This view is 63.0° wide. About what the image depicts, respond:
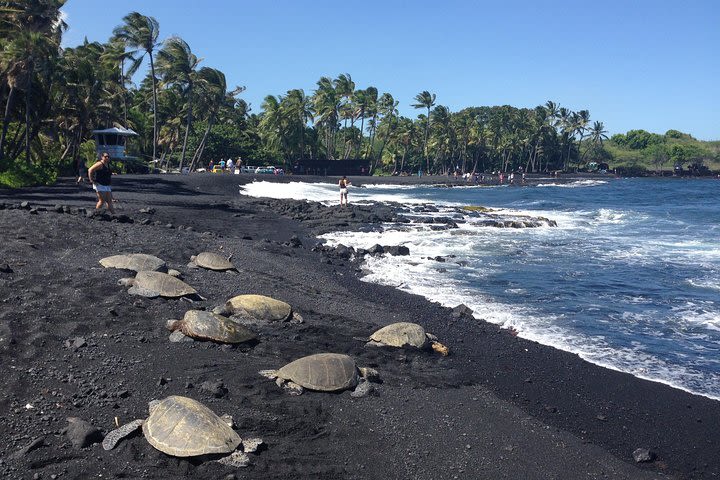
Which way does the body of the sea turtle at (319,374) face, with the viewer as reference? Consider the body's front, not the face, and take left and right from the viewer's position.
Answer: facing to the right of the viewer

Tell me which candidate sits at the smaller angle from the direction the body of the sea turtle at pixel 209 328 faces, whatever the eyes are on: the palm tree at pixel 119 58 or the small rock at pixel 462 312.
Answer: the palm tree

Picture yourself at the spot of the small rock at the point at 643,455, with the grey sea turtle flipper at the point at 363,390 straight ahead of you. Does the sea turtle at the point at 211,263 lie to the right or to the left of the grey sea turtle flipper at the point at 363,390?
right

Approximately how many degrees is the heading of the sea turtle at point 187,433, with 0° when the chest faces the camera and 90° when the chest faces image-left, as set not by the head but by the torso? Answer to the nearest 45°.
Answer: approximately 135°

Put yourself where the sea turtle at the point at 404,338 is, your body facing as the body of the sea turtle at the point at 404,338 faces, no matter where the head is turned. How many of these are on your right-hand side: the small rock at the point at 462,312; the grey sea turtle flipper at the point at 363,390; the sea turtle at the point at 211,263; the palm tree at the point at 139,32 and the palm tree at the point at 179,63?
1

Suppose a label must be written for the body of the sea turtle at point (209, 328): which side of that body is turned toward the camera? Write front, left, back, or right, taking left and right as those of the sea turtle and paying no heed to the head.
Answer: left

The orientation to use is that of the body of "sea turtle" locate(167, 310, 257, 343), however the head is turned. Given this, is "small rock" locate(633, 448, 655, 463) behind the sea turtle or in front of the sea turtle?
behind

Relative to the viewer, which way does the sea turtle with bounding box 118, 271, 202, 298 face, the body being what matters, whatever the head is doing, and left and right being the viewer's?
facing to the left of the viewer

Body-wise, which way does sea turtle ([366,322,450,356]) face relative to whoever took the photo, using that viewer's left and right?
facing to the right of the viewer

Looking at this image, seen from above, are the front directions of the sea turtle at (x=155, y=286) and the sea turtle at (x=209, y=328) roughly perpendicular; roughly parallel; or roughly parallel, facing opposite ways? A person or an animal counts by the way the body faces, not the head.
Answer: roughly parallel

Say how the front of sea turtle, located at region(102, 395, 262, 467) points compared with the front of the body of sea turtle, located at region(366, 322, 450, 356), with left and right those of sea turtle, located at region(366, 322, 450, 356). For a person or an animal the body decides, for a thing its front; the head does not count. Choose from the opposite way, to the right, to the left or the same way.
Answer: the opposite way

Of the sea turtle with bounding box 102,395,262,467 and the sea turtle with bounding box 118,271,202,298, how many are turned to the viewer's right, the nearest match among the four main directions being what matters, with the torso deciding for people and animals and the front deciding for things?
0

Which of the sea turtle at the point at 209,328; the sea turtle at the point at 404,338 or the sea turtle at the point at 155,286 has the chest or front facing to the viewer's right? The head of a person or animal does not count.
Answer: the sea turtle at the point at 404,338
